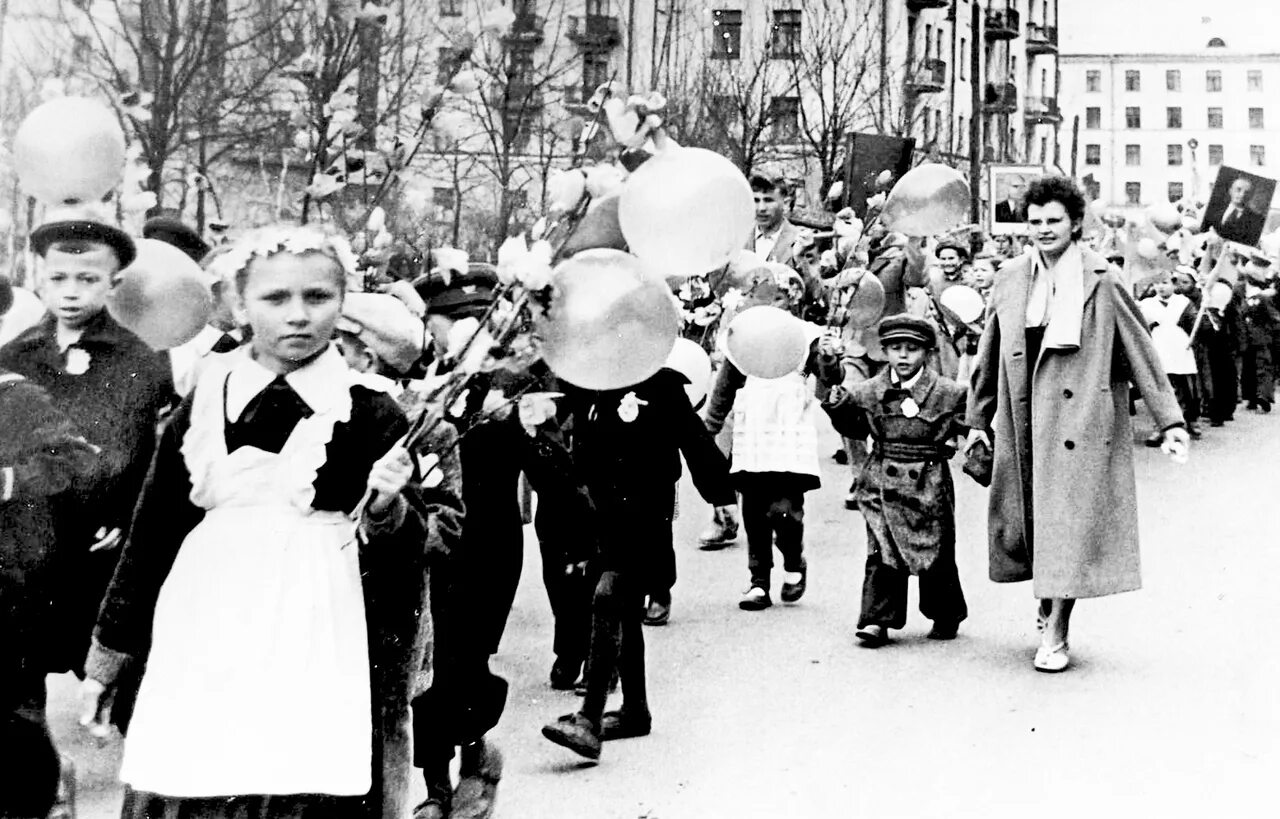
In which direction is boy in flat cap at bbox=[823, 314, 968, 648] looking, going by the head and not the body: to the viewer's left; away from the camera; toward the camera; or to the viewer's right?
toward the camera

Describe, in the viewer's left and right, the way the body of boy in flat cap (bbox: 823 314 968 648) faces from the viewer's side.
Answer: facing the viewer

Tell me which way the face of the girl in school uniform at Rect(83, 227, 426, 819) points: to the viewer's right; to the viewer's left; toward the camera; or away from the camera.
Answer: toward the camera

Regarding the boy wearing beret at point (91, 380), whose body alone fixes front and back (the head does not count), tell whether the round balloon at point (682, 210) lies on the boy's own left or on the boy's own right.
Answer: on the boy's own left

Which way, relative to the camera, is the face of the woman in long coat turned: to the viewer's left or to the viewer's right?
to the viewer's left

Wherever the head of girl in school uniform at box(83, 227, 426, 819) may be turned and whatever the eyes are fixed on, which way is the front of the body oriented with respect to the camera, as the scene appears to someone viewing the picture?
toward the camera

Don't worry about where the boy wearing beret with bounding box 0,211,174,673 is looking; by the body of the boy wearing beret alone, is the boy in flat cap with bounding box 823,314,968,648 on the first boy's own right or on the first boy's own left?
on the first boy's own left

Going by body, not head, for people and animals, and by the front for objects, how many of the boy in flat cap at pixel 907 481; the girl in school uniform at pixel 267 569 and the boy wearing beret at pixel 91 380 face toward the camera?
3

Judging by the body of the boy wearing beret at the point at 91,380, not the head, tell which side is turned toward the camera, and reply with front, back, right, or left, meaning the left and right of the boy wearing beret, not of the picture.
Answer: front

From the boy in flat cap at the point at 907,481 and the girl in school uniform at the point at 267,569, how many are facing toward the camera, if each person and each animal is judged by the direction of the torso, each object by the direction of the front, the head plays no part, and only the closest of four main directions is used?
2
